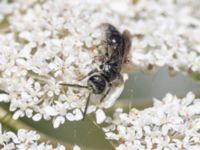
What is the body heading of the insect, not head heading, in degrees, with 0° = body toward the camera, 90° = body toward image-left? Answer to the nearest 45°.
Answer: approximately 45°

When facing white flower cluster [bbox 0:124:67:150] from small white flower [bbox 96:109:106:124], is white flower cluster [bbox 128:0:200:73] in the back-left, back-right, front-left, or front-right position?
back-right
